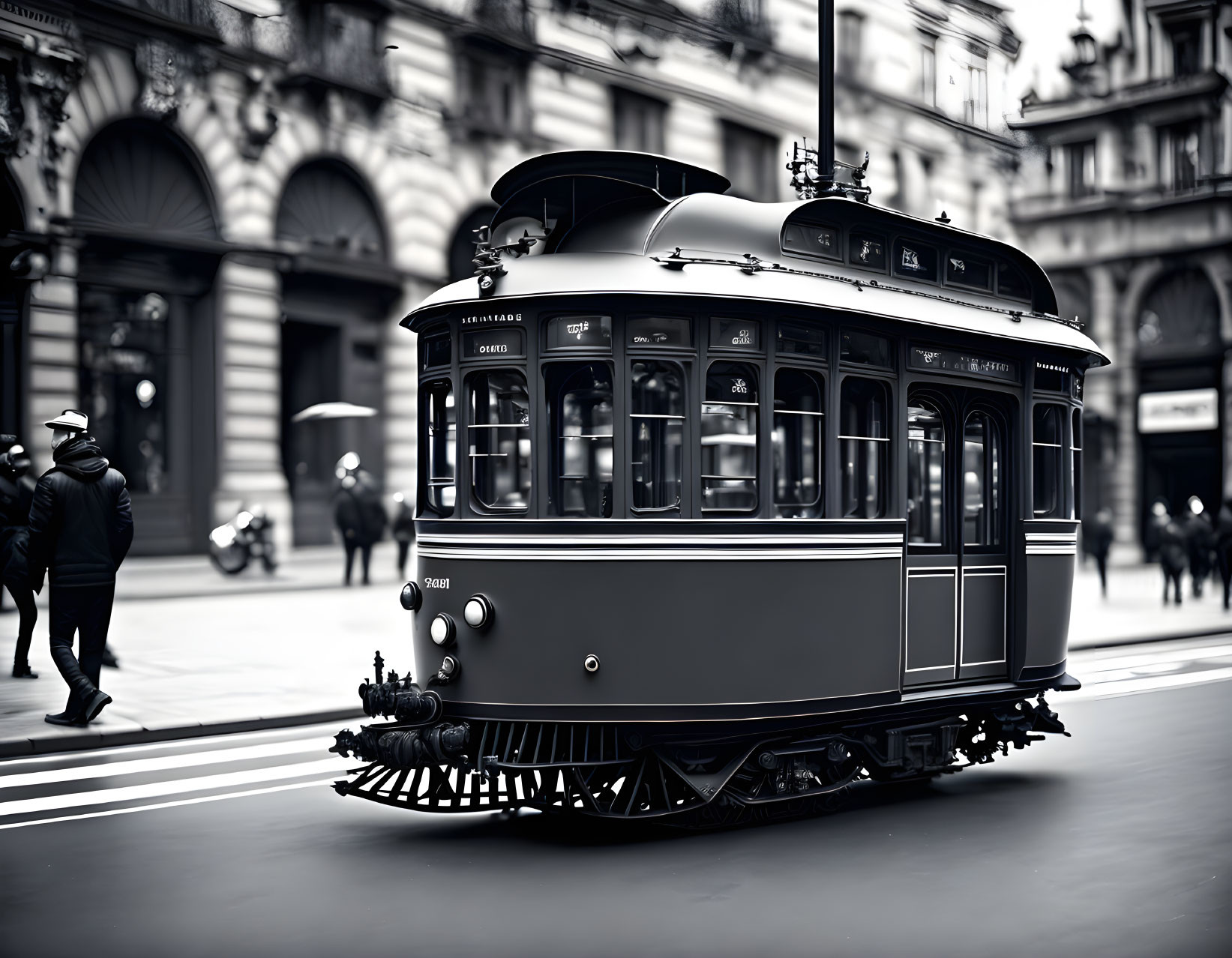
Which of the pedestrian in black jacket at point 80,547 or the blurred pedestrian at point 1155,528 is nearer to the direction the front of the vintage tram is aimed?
the pedestrian in black jacket

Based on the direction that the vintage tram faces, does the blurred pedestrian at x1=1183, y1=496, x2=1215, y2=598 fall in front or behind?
behind

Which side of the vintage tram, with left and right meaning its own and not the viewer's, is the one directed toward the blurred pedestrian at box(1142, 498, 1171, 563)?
back

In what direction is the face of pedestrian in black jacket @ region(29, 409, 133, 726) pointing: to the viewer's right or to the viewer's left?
to the viewer's left

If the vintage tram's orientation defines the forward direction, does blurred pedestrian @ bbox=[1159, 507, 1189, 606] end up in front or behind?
behind

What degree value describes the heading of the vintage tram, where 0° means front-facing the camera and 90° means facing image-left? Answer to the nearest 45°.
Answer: approximately 45°

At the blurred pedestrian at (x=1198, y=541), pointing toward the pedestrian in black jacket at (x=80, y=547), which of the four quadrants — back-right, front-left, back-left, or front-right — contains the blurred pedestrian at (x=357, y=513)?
front-right

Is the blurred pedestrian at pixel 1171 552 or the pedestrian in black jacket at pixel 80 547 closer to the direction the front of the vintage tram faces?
the pedestrian in black jacket

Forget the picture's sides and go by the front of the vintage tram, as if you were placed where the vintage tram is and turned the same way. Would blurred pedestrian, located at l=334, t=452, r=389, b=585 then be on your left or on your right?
on your right

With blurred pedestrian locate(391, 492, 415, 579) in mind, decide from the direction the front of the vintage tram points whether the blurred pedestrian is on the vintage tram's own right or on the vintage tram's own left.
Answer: on the vintage tram's own right

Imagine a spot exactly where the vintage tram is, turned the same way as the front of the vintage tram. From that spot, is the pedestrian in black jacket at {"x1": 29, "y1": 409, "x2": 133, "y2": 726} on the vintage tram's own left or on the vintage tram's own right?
on the vintage tram's own right

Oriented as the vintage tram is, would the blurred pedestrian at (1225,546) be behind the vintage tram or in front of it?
behind

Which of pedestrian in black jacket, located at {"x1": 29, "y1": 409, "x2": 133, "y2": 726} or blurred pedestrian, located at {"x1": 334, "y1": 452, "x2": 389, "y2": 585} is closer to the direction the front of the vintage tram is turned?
the pedestrian in black jacket
